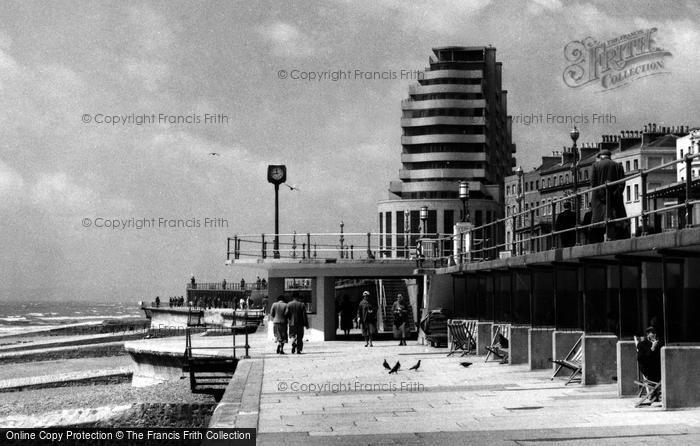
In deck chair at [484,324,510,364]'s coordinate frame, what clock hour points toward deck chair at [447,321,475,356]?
deck chair at [447,321,475,356] is roughly at 4 o'clock from deck chair at [484,324,510,364].

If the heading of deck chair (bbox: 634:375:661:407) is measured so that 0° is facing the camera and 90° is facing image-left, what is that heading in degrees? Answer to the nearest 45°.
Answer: approximately 45°

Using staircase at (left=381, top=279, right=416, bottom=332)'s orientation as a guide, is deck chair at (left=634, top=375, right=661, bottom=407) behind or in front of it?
in front

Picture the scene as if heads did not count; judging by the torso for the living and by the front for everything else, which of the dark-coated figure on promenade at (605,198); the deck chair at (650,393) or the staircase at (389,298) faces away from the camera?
the dark-coated figure on promenade

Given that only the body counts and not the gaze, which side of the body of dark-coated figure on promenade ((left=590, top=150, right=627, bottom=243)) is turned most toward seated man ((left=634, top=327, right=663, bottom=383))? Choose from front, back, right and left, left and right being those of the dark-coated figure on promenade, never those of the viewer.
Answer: back

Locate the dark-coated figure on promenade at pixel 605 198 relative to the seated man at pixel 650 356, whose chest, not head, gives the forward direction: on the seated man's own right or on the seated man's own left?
on the seated man's own right

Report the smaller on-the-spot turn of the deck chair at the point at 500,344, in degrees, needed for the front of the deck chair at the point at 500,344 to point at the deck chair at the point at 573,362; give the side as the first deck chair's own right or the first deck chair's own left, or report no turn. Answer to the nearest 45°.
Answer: approximately 45° to the first deck chair's own left

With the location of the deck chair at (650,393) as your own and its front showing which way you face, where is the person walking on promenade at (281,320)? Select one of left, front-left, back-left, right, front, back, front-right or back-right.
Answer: right

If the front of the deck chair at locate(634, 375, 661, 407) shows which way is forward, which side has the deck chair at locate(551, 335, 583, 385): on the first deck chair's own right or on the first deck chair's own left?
on the first deck chair's own right
